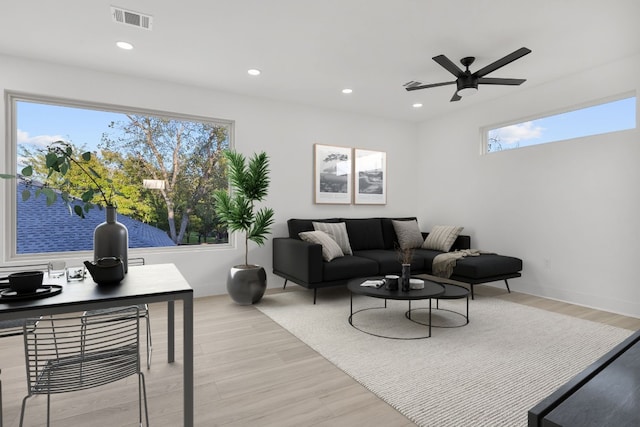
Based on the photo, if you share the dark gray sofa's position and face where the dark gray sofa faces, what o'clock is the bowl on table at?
The bowl on table is roughly at 2 o'clock from the dark gray sofa.

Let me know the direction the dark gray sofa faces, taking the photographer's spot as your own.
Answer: facing the viewer and to the right of the viewer

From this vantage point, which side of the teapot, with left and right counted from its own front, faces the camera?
left

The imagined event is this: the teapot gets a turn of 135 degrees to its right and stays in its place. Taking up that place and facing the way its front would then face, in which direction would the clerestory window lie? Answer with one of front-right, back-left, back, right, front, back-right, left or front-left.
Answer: front-right

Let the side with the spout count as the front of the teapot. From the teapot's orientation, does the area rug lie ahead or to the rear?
to the rear

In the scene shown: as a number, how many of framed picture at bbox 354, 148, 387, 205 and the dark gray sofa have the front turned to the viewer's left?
0

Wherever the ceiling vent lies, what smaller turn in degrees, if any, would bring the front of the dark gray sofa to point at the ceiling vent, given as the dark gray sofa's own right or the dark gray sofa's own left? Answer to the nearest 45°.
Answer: approximately 90° to the dark gray sofa's own right

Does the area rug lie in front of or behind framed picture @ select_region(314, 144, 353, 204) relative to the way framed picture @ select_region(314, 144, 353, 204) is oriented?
in front

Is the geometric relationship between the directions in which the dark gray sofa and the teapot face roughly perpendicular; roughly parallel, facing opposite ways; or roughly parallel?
roughly perpendicular

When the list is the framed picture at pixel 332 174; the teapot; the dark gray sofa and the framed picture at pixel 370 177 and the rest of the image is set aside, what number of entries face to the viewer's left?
1
